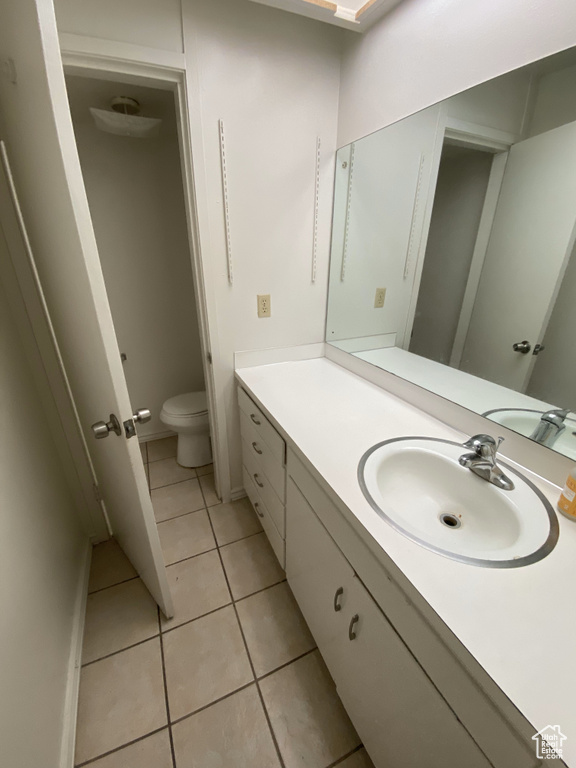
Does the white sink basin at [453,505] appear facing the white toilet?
no

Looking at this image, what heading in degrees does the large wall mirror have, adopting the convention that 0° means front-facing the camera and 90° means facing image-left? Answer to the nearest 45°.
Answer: approximately 45°

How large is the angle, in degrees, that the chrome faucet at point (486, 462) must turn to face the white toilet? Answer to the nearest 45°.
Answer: approximately 45° to its right

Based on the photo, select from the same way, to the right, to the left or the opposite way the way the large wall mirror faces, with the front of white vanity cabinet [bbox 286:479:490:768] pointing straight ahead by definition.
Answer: the same way

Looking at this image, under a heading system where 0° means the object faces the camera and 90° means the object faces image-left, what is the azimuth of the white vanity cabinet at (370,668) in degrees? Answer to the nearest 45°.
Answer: approximately 45°

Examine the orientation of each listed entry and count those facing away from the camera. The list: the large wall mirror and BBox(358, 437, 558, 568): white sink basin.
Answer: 0

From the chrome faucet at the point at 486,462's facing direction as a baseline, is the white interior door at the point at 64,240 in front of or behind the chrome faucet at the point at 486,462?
in front

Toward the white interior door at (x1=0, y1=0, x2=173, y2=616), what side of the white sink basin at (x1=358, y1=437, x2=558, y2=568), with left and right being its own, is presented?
front
